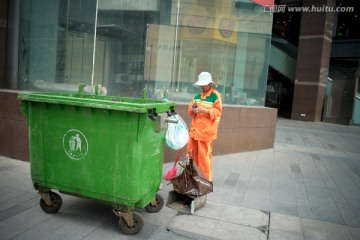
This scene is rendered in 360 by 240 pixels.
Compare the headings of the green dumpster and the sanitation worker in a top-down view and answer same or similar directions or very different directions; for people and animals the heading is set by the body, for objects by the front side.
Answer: same or similar directions

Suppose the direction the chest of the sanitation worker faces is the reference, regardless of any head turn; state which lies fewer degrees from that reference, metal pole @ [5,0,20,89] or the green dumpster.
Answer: the green dumpster

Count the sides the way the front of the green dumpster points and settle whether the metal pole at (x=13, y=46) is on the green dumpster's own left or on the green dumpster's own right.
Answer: on the green dumpster's own right

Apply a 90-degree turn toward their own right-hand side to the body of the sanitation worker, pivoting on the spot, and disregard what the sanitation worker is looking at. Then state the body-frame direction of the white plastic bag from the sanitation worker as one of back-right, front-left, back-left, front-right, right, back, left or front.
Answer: left

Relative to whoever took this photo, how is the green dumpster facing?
facing the viewer and to the left of the viewer

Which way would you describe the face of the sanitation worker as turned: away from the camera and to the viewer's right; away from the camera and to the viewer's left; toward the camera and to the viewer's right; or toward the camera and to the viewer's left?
toward the camera and to the viewer's left

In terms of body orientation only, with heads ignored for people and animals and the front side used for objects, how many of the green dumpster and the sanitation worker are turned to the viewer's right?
0

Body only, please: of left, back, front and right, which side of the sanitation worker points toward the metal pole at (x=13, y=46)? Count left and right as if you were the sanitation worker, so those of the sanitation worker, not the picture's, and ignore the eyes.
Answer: right

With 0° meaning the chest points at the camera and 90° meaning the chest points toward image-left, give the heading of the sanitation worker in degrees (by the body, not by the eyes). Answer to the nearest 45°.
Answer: approximately 45°
